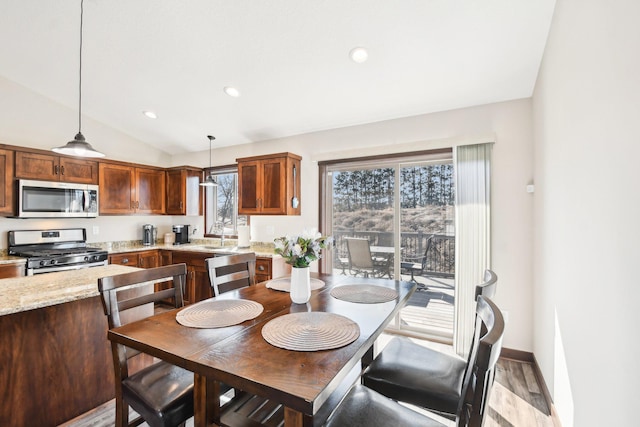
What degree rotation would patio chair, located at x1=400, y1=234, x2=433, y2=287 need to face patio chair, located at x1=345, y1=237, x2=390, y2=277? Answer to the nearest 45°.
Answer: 0° — it already faces it

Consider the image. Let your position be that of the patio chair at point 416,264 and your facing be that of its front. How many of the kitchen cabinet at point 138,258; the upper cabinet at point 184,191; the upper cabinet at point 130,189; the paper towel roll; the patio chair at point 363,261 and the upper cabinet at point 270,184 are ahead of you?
6

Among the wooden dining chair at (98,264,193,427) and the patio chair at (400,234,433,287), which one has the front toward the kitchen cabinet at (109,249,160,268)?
the patio chair

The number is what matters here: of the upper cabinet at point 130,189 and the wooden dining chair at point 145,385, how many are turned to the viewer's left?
0

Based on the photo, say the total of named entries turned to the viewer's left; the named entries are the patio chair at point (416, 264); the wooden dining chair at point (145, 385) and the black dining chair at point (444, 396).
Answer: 2

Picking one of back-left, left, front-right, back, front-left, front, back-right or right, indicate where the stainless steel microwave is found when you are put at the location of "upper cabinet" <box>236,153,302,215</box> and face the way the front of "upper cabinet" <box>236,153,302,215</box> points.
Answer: front-right

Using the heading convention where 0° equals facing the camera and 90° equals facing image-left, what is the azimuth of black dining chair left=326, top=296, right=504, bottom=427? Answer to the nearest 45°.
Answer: approximately 90°

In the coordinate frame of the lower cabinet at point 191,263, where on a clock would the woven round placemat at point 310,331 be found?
The woven round placemat is roughly at 10 o'clock from the lower cabinet.

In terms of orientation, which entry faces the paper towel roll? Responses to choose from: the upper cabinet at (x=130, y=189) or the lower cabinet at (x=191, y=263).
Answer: the upper cabinet

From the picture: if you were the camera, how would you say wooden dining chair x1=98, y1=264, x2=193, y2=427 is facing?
facing the viewer and to the right of the viewer

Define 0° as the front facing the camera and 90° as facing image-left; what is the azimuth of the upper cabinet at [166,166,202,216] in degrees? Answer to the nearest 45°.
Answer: approximately 45°

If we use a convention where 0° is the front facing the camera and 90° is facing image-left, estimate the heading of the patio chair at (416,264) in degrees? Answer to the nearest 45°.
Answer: approximately 90°

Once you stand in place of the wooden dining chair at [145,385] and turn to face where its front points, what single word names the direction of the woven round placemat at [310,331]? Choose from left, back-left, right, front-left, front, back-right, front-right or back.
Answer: front

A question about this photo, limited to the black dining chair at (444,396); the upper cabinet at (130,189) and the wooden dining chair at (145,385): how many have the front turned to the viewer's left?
1

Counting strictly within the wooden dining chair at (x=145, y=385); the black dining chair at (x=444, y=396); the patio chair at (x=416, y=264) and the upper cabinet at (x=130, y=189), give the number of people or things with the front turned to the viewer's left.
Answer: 2

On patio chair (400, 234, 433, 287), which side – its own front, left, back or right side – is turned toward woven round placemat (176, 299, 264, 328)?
left

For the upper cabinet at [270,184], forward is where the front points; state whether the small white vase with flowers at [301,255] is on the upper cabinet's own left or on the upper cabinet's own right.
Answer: on the upper cabinet's own left
